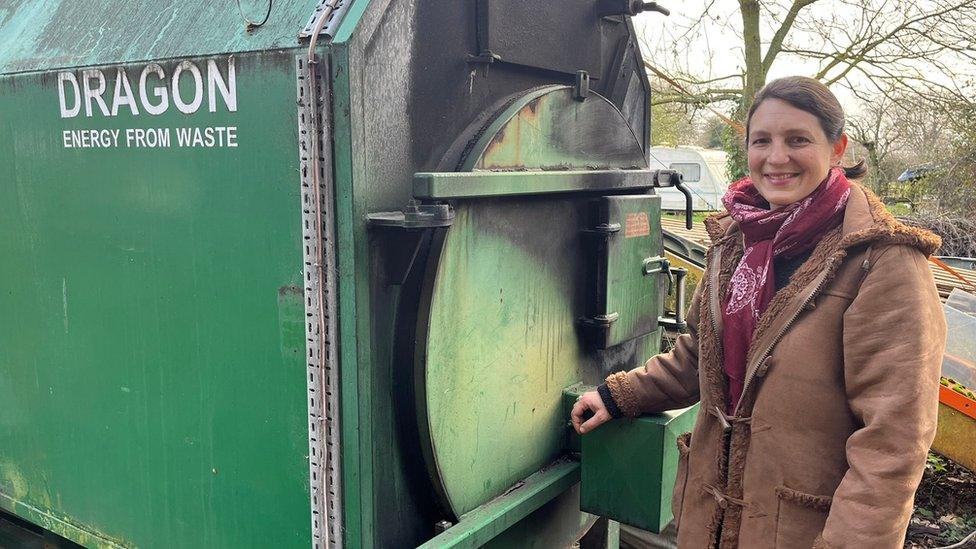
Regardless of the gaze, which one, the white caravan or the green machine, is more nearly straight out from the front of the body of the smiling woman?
the green machine

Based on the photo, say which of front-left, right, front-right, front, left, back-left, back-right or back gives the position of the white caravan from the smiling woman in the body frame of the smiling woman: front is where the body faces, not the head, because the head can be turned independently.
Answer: back-right

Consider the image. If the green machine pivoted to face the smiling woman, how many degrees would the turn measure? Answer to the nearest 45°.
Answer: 0° — it already faces them

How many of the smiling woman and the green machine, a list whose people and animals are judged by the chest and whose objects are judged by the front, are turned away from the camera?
0

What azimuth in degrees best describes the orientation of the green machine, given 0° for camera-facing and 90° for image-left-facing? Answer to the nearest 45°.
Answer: approximately 315°
